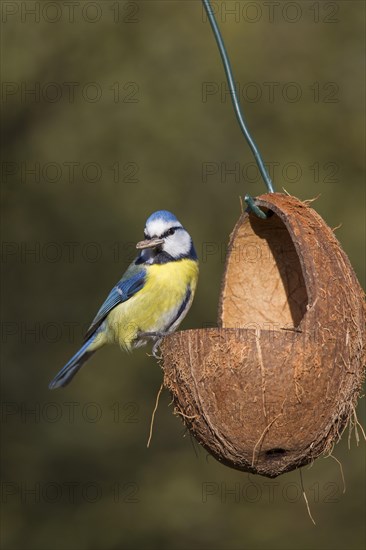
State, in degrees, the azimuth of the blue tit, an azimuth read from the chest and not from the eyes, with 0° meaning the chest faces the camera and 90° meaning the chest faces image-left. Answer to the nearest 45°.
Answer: approximately 315°
